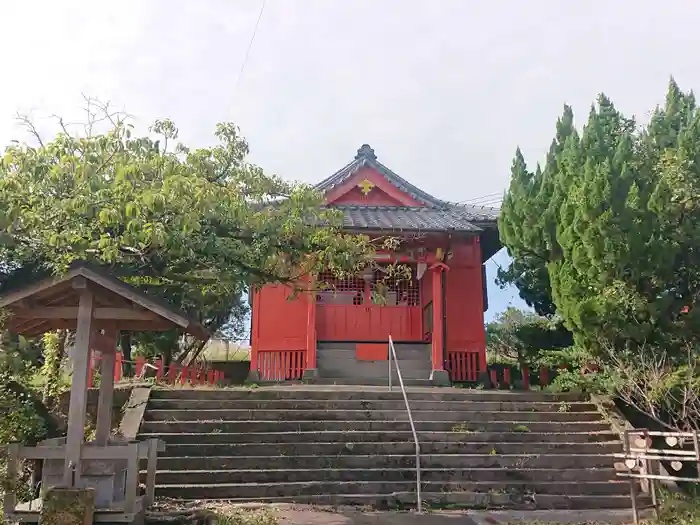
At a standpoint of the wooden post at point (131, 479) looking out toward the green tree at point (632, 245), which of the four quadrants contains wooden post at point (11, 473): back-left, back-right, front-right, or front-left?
back-left

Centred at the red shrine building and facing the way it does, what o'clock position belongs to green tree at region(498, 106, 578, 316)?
The green tree is roughly at 10 o'clock from the red shrine building.

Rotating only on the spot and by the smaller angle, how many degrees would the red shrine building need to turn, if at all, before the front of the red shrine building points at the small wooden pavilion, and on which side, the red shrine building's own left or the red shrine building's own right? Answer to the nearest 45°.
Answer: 0° — it already faces it

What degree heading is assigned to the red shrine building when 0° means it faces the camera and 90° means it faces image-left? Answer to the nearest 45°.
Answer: approximately 0°

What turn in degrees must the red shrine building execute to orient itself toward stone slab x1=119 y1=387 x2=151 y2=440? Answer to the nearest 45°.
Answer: approximately 45° to its right
